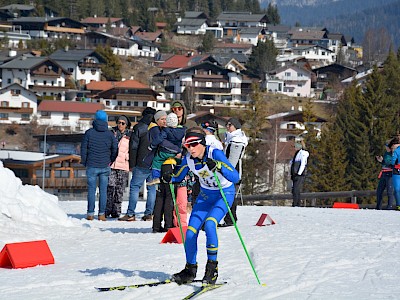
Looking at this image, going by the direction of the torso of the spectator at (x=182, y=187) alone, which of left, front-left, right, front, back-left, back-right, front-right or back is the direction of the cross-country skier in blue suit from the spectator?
front-left

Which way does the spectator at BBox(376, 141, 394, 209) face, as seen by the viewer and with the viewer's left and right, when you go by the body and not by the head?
facing the viewer and to the left of the viewer

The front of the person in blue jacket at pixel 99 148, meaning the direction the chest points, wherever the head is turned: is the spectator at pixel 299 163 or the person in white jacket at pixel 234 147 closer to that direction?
the spectator

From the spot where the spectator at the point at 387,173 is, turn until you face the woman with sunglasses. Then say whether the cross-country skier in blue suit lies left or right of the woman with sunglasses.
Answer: left

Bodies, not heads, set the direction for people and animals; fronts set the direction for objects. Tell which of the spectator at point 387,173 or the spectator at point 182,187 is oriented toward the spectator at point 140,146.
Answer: the spectator at point 387,173

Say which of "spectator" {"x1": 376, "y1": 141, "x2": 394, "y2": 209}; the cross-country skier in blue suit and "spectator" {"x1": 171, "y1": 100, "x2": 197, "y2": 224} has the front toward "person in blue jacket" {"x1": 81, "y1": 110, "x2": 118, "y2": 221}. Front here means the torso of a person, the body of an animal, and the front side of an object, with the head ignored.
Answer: "spectator" {"x1": 376, "y1": 141, "x2": 394, "y2": 209}
